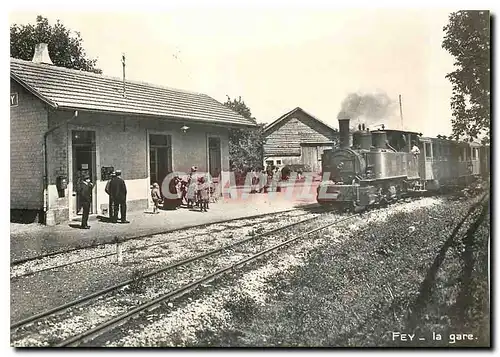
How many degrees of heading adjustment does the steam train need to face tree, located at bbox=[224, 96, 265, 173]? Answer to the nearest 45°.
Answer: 0° — it already faces it

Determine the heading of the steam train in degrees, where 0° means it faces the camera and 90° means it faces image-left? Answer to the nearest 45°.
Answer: approximately 45°

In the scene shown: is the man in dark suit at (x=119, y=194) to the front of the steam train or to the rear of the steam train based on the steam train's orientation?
to the front

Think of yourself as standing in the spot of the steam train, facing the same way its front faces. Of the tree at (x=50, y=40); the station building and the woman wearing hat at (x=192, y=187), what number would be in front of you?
3

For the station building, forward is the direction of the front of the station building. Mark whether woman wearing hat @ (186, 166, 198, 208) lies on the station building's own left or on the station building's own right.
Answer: on the station building's own left

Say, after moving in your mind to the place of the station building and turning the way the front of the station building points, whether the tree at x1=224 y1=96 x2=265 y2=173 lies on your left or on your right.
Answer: on your left

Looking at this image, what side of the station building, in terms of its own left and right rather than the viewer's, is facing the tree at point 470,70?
front

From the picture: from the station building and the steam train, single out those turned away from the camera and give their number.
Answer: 0

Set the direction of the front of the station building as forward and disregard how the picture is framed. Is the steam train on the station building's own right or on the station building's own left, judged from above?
on the station building's own left

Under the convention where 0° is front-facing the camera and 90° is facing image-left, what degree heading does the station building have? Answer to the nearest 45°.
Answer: approximately 315°

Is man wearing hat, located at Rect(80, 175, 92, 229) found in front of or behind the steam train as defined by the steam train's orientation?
in front

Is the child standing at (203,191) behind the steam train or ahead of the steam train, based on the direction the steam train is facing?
ahead
